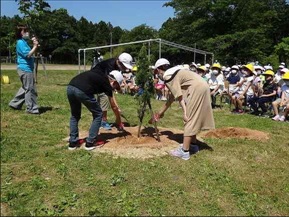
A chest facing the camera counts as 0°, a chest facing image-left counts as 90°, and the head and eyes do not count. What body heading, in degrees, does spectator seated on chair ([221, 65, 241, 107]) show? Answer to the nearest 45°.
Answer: approximately 45°

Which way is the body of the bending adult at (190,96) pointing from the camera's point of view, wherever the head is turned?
to the viewer's left

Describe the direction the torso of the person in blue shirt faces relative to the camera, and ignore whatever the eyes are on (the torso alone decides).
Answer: to the viewer's right

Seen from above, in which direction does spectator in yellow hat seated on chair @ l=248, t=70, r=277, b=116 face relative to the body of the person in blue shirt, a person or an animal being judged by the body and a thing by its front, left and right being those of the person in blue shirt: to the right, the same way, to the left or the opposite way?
the opposite way

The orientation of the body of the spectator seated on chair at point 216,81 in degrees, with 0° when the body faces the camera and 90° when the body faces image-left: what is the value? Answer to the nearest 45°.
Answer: approximately 45°

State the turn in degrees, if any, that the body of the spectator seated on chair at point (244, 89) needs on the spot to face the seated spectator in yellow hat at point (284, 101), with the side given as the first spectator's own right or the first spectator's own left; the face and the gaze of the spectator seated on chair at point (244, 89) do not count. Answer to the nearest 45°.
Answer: approximately 90° to the first spectator's own left

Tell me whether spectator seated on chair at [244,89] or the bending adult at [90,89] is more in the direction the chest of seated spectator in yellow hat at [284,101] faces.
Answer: the bending adult

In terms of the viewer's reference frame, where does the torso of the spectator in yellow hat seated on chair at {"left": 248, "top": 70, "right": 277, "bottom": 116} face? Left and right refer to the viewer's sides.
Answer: facing the viewer and to the left of the viewer

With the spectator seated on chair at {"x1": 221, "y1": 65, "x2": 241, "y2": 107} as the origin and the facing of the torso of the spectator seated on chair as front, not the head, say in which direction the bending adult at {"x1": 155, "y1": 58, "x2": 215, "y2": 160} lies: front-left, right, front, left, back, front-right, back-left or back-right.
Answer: front-left

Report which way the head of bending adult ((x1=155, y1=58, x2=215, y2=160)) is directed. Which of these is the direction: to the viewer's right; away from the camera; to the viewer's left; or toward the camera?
to the viewer's left

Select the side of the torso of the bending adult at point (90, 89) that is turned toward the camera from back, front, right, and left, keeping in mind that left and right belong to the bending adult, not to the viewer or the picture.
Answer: right

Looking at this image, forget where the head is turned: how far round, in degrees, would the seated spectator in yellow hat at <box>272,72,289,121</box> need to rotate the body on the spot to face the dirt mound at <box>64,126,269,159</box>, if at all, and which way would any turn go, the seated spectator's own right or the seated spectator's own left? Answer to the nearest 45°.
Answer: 0° — they already face it

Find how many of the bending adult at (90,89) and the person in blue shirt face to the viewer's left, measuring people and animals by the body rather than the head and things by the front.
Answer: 0

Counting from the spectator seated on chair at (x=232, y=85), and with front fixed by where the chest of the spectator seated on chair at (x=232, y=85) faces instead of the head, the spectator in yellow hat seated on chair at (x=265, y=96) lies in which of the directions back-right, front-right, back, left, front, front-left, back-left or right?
left

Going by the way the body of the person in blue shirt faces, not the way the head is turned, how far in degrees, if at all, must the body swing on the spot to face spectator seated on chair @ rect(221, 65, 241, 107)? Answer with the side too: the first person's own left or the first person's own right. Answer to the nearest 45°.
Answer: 0° — they already face them
